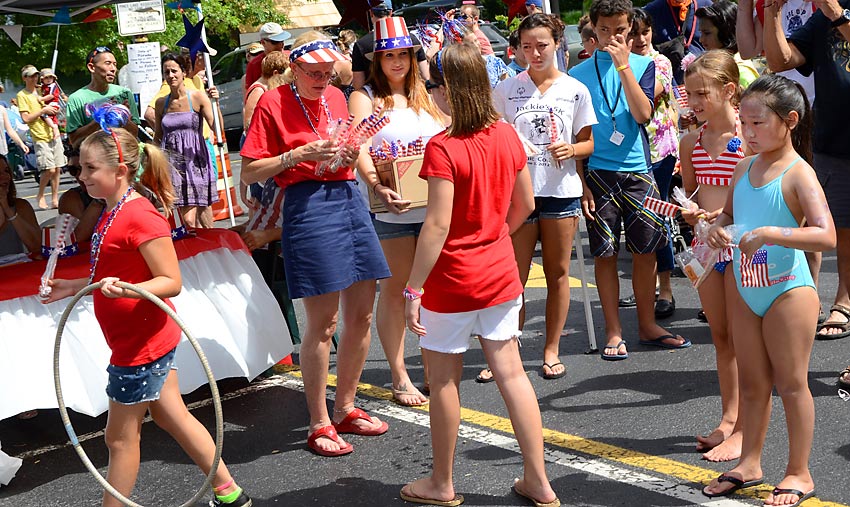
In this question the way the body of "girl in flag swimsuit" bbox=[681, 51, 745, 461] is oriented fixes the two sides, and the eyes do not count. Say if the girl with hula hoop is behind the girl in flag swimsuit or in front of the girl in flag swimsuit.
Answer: in front

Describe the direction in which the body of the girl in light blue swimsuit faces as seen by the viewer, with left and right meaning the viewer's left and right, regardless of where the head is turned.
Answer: facing the viewer and to the left of the viewer

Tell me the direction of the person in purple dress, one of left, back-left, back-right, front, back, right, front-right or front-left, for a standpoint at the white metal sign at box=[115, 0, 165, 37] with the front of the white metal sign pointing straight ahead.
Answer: front

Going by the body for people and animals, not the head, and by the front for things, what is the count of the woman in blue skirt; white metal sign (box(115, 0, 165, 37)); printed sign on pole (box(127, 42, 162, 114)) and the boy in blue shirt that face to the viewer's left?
0

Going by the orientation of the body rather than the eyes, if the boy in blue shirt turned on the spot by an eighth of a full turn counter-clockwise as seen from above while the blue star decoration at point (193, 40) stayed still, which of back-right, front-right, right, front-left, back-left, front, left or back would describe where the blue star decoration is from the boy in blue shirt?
back

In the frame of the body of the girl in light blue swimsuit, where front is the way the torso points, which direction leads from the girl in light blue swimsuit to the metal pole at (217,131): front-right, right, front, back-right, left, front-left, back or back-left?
right

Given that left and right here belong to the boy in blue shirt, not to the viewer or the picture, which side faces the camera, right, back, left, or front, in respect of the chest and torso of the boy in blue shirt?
front

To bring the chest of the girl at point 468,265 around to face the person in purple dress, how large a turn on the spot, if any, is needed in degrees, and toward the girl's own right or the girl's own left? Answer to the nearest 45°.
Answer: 0° — they already face them

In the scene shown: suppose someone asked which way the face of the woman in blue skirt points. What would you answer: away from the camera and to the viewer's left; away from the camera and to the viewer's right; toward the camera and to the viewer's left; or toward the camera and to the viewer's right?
toward the camera and to the viewer's right

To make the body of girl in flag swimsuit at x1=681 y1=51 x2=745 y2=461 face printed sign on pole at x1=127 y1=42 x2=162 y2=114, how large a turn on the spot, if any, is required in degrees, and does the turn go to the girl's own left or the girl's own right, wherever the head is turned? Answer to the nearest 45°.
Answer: approximately 90° to the girl's own right

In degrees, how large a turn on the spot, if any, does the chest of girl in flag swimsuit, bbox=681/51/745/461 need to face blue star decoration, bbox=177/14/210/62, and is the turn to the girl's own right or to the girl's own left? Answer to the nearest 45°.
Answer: approximately 90° to the girl's own right
